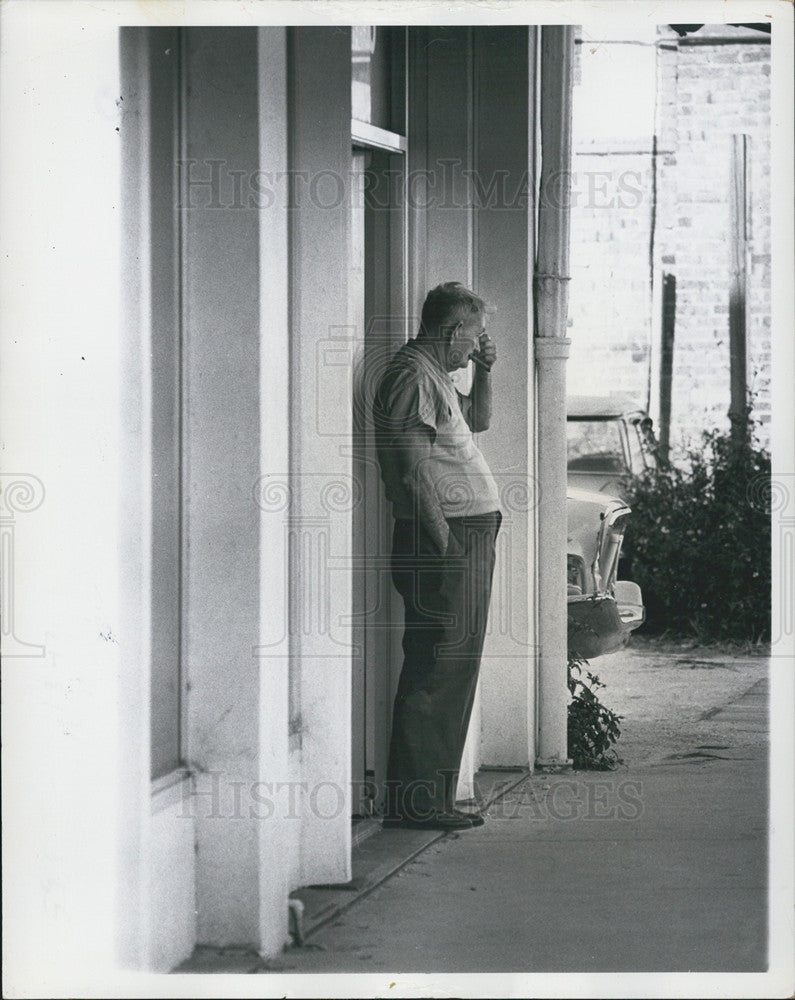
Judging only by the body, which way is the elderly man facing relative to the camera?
to the viewer's right

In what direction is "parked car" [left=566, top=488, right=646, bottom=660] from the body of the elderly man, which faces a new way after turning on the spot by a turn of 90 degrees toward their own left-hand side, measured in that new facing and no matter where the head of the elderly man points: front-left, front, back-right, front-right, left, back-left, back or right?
front-right

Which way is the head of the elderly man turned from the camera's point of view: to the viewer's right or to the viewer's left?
to the viewer's right
